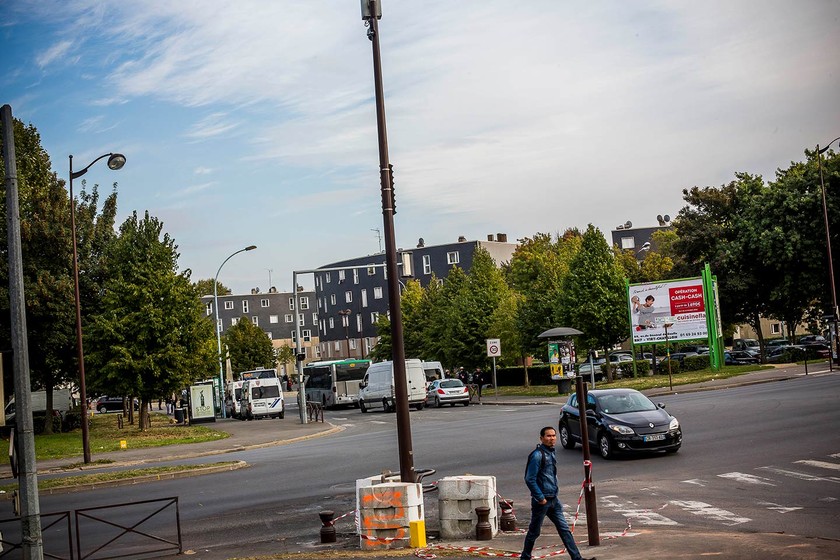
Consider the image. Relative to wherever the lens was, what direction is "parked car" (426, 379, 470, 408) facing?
facing away from the viewer and to the left of the viewer

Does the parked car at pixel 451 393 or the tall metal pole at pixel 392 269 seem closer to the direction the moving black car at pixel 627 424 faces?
the tall metal pole

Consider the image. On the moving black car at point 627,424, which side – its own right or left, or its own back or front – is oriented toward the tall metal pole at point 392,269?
right

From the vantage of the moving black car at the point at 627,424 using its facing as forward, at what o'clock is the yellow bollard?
The yellow bollard is roughly at 2 o'clock from the moving black car.

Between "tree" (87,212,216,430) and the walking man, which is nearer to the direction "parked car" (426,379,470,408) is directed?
the tree

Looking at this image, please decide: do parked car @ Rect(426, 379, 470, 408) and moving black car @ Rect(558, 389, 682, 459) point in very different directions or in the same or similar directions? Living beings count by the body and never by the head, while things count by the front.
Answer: very different directions

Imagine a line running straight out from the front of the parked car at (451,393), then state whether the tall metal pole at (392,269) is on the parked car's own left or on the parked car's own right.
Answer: on the parked car's own left

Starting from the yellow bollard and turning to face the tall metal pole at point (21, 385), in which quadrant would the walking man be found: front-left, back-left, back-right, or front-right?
back-left

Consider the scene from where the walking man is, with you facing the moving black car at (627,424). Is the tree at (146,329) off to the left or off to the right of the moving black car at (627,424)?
left
